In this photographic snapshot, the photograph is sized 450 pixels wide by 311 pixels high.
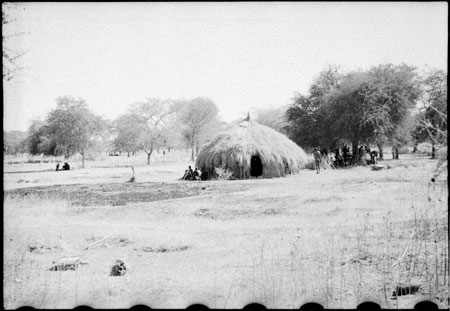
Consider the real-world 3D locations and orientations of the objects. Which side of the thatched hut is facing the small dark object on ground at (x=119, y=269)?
front

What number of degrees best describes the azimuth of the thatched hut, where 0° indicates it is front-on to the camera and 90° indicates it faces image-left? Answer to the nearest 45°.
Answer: approximately 0°

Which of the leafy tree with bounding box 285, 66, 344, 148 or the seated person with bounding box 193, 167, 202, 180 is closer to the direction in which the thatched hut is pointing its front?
the seated person

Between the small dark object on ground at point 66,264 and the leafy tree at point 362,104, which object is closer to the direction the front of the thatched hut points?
the small dark object on ground

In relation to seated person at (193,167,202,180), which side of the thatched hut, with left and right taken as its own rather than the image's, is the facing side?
right

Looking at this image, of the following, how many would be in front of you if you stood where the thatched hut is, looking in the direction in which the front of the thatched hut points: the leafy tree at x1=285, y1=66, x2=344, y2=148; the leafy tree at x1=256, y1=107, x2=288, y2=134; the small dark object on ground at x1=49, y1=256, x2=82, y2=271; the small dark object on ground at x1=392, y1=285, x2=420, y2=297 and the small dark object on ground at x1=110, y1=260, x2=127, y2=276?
3

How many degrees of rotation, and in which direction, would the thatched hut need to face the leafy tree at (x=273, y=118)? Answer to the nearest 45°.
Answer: approximately 180°

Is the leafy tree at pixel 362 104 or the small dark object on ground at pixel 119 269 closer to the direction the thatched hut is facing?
the small dark object on ground

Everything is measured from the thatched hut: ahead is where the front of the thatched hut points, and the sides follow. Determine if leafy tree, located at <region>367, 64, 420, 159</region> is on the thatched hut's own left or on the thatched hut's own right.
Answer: on the thatched hut's own left
